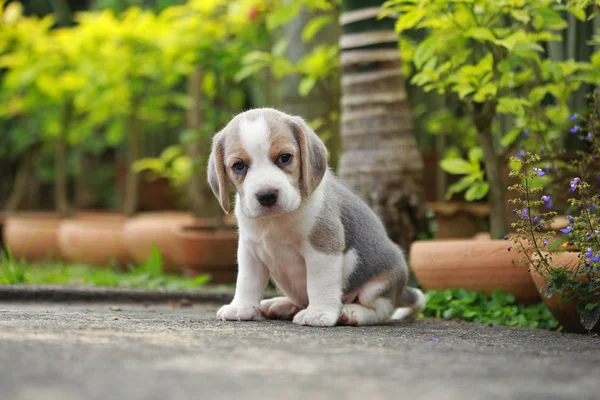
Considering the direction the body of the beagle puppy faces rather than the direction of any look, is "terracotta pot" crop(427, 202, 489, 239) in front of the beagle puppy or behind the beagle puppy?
behind

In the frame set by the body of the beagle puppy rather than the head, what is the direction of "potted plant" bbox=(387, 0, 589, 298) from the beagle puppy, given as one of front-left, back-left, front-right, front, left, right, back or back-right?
back

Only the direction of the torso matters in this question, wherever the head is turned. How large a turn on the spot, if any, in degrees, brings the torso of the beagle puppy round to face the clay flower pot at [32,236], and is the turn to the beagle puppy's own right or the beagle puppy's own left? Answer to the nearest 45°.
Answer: approximately 90° to the beagle puppy's own right

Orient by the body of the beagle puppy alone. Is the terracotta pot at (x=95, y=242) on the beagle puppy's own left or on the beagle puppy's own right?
on the beagle puppy's own right

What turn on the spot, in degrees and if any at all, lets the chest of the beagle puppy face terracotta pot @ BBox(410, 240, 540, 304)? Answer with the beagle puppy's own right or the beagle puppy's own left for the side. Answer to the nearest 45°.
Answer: approximately 180°

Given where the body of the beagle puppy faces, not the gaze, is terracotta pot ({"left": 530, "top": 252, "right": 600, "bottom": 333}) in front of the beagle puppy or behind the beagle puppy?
behind
